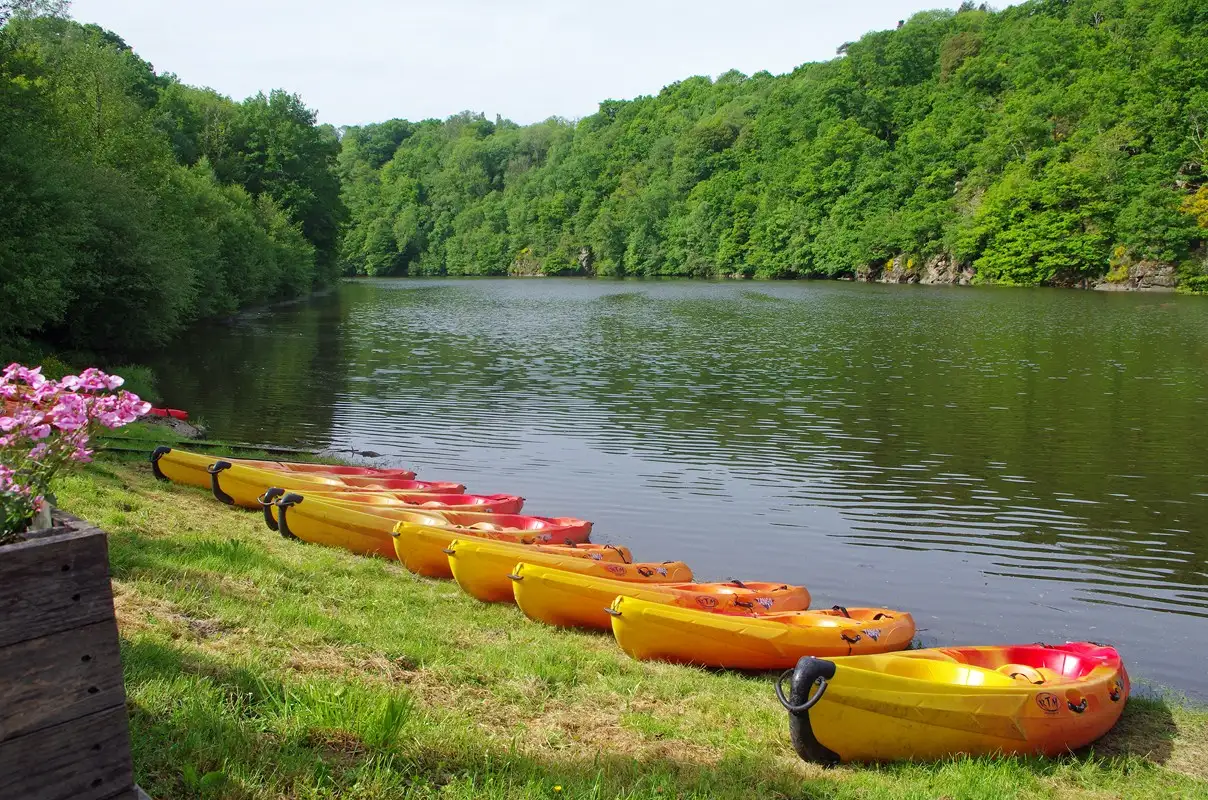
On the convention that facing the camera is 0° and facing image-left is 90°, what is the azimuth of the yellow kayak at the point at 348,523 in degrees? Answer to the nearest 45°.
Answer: approximately 45°

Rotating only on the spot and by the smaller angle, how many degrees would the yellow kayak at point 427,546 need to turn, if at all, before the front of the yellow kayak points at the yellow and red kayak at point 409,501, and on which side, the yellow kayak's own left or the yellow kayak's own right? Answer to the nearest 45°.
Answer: approximately 135° to the yellow kayak's own right

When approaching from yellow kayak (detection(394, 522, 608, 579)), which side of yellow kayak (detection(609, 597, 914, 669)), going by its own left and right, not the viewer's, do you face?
right

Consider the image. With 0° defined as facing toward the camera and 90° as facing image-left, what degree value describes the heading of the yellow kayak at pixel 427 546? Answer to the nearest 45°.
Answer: approximately 45°

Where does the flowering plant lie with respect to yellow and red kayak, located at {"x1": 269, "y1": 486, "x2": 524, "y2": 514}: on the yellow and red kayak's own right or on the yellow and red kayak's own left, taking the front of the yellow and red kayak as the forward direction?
on the yellow and red kayak's own left

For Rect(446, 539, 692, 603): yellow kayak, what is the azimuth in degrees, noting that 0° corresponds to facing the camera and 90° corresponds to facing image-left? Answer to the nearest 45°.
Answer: approximately 45°

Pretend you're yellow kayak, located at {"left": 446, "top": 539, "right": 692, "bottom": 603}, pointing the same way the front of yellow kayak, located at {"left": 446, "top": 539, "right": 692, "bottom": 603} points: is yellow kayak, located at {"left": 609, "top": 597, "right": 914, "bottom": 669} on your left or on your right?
on your left

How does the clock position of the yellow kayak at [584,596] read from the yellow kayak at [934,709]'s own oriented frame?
the yellow kayak at [584,596] is roughly at 2 o'clock from the yellow kayak at [934,709].

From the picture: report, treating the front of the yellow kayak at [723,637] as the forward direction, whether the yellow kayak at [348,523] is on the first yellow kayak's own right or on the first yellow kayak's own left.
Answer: on the first yellow kayak's own right

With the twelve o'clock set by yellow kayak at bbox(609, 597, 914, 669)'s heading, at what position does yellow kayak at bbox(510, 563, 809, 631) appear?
yellow kayak at bbox(510, 563, 809, 631) is roughly at 2 o'clock from yellow kayak at bbox(609, 597, 914, 669).
